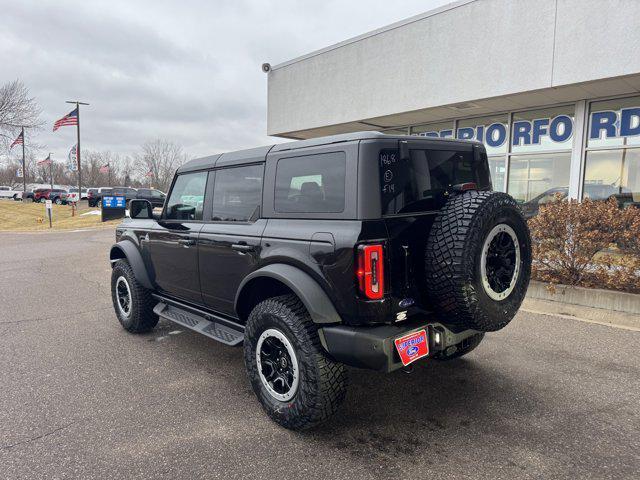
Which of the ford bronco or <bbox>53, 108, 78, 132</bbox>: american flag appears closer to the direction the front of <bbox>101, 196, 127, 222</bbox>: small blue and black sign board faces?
the ford bronco

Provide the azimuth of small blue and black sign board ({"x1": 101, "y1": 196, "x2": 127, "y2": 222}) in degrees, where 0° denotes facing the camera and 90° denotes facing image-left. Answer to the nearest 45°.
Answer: approximately 0°

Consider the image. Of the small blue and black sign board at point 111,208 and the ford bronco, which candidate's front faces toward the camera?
the small blue and black sign board

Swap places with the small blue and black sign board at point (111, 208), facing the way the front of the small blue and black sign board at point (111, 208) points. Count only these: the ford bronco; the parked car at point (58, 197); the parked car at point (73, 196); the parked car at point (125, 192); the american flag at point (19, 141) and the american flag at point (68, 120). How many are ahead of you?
1

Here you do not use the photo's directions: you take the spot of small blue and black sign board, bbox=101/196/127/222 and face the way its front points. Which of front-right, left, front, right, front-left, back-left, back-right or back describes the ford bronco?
front

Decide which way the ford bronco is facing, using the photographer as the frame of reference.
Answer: facing away from the viewer and to the left of the viewer

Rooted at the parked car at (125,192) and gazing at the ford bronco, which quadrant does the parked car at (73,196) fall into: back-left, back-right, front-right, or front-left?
back-right

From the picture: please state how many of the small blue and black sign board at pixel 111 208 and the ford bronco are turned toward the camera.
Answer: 1

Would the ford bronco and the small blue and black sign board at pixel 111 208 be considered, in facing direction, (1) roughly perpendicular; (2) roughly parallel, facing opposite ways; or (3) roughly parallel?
roughly parallel, facing opposite ways

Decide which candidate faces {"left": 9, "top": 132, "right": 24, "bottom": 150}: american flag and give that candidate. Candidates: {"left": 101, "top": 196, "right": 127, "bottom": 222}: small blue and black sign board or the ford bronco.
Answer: the ford bronco

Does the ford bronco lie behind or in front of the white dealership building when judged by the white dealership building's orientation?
in front

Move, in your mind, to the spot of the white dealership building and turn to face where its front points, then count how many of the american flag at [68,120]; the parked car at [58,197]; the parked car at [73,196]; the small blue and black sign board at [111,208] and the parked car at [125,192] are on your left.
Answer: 0

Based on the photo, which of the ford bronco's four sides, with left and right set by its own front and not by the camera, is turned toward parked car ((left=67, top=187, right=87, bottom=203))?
front

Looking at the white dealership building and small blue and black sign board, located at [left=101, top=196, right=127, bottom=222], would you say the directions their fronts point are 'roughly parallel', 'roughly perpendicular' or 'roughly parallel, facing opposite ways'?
roughly perpendicular

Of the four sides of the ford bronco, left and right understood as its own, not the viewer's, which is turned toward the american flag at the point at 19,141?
front

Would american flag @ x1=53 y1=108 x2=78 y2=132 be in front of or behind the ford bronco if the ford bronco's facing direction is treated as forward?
in front

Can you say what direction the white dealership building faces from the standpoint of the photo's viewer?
facing the viewer and to the left of the viewer

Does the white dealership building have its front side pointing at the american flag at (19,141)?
no
